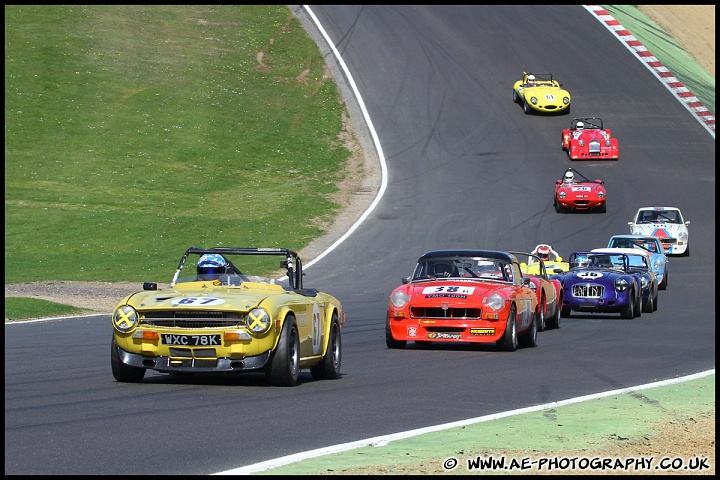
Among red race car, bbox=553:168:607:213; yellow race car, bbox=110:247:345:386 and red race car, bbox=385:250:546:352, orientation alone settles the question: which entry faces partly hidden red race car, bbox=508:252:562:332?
red race car, bbox=553:168:607:213

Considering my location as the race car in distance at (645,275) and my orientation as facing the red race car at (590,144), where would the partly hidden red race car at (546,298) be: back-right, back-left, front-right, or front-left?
back-left

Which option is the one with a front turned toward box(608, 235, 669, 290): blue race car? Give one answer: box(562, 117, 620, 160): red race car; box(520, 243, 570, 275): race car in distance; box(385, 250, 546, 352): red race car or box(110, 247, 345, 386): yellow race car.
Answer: box(562, 117, 620, 160): red race car

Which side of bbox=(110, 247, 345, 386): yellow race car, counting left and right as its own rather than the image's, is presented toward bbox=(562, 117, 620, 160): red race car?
back

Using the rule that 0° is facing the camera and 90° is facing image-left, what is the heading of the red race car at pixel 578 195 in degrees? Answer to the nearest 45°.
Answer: approximately 0°

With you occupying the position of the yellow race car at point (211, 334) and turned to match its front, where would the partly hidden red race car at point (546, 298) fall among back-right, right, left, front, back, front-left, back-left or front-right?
back

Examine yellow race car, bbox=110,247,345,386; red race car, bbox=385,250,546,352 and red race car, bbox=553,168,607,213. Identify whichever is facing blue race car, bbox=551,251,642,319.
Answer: red race car, bbox=553,168,607,213

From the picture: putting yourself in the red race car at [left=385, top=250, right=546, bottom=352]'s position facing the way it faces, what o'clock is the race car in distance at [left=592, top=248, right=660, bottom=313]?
The race car in distance is roughly at 7 o'clock from the red race car.

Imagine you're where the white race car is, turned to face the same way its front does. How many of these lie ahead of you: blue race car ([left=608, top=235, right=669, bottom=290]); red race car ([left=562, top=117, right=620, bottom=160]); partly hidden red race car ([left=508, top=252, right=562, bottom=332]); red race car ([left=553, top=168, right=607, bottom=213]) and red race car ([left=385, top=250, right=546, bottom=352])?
3

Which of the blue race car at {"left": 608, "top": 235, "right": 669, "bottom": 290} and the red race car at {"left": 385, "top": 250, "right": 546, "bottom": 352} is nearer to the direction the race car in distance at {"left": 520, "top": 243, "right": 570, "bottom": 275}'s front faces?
the red race car

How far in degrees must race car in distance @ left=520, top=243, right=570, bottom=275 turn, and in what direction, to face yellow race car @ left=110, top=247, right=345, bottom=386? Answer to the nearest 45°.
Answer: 0° — it already faces it
